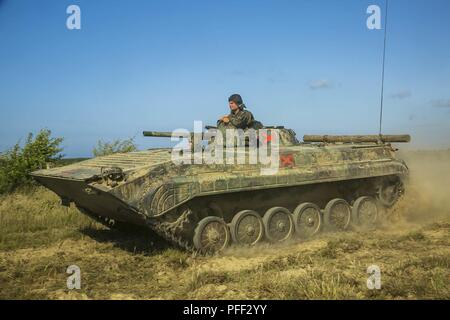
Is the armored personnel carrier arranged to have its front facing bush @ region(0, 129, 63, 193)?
no

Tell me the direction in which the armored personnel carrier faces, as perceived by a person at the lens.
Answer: facing the viewer and to the left of the viewer
